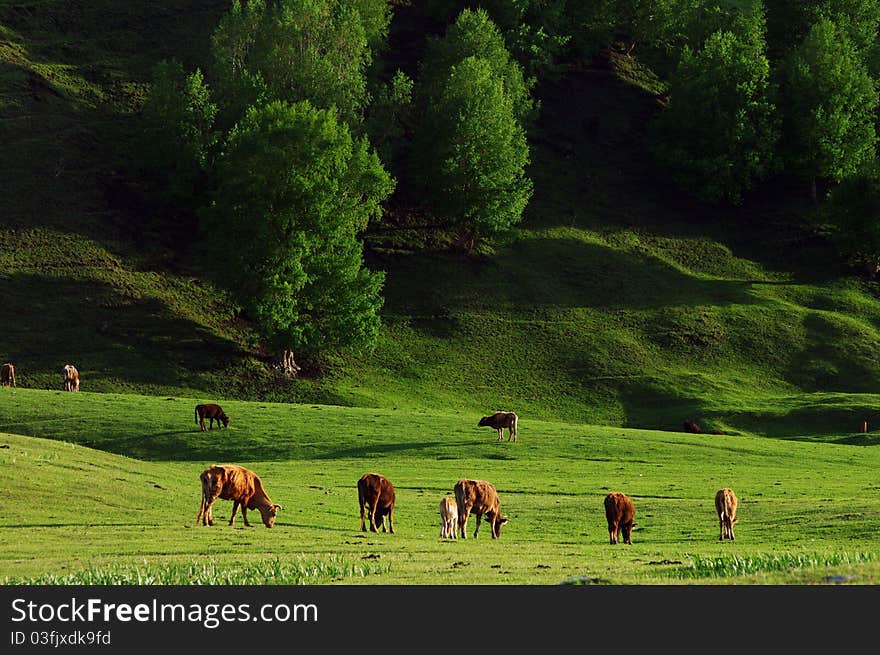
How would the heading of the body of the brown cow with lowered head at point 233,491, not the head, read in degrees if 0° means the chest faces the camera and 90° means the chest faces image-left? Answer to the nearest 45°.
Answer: approximately 270°

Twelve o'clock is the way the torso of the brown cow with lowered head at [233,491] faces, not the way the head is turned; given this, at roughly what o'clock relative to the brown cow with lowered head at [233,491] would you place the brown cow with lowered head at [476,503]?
the brown cow with lowered head at [476,503] is roughly at 12 o'clock from the brown cow with lowered head at [233,491].

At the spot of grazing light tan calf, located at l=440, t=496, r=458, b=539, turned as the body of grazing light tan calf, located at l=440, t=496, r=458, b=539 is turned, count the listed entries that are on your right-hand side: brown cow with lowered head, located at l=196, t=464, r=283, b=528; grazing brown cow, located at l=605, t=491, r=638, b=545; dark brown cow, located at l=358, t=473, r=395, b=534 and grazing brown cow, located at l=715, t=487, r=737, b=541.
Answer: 2
